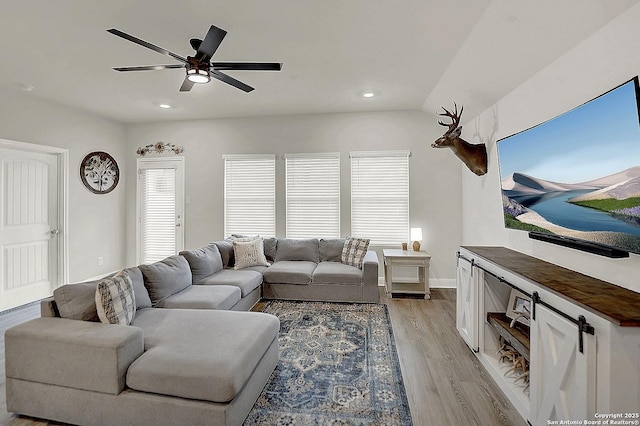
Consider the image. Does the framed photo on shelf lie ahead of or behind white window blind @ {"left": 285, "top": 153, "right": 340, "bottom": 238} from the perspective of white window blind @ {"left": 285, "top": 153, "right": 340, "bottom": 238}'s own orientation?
ahead

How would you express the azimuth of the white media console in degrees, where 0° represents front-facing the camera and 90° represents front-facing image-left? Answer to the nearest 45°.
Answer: approximately 45°

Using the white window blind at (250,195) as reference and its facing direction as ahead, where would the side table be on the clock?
The side table is roughly at 10 o'clock from the white window blind.

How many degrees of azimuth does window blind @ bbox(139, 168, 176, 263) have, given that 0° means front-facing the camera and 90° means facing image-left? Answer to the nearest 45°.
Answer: approximately 0°

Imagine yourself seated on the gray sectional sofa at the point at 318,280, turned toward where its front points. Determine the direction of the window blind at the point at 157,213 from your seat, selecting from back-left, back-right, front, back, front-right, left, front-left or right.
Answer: back-right

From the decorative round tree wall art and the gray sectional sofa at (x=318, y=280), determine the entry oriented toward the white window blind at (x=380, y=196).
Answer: the decorative round tree wall art

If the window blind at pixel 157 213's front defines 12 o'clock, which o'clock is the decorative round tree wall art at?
The decorative round tree wall art is roughly at 3 o'clock from the window blind.

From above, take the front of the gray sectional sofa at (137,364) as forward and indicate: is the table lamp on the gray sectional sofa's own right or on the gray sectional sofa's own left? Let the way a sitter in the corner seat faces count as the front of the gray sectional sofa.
on the gray sectional sofa's own left

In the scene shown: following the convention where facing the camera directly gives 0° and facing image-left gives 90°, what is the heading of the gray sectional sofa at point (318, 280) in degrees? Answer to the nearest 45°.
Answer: approximately 0°

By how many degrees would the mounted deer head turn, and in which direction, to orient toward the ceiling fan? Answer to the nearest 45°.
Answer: approximately 45° to its left

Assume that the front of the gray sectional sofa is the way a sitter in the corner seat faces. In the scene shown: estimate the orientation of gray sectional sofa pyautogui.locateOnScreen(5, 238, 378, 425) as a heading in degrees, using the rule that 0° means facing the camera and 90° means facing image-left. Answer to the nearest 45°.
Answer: approximately 315°

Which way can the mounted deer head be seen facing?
to the viewer's left

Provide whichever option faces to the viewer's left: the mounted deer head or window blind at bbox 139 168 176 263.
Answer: the mounted deer head

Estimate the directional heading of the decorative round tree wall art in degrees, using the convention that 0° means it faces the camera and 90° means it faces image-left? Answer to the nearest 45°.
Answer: approximately 315°

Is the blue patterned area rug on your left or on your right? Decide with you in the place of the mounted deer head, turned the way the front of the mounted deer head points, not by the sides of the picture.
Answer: on your left

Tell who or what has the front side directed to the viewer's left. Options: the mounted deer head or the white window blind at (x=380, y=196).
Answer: the mounted deer head

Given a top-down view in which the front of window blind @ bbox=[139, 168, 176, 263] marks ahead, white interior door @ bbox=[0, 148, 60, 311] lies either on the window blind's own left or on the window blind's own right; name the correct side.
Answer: on the window blind's own right
